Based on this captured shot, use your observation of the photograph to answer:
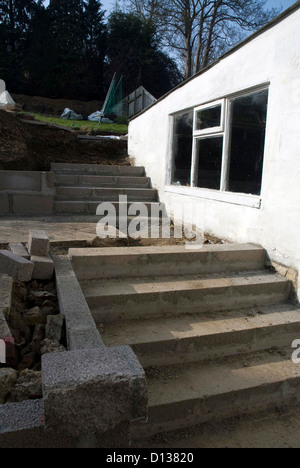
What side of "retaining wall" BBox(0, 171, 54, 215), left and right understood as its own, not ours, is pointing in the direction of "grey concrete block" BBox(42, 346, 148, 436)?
front

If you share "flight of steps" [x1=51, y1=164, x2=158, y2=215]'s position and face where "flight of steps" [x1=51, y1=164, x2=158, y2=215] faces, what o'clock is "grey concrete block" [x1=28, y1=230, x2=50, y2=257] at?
The grey concrete block is roughly at 12 o'clock from the flight of steps.

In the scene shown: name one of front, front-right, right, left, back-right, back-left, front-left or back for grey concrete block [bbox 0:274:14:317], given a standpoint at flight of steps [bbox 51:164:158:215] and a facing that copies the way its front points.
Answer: front

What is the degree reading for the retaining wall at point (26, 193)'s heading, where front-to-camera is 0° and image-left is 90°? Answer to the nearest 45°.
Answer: approximately 0°

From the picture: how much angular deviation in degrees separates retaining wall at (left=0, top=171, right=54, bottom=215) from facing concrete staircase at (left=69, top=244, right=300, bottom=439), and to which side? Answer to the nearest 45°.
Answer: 0° — it already faces it

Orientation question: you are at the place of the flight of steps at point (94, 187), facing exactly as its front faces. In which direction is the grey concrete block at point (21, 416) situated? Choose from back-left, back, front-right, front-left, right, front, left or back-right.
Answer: front

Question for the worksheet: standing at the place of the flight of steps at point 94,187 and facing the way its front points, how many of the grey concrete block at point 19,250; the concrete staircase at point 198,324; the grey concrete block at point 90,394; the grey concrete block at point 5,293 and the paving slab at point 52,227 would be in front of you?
5

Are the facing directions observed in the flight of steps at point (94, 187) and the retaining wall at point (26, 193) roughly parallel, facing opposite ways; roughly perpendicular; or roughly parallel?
roughly parallel

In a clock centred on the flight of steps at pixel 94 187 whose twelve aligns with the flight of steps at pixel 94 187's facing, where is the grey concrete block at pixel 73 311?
The grey concrete block is roughly at 12 o'clock from the flight of steps.

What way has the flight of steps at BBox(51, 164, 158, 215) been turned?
toward the camera

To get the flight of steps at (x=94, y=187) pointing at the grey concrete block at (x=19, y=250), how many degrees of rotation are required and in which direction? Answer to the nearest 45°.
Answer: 0° — it already faces it

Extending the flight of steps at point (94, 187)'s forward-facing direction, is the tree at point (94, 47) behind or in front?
behind

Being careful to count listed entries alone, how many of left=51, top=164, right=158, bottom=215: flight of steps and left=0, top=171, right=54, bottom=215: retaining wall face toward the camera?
2

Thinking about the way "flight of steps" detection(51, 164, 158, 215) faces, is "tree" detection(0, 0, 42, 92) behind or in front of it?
behind

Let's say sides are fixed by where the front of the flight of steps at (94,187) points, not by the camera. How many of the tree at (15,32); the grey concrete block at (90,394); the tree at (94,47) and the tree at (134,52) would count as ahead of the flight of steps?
1
